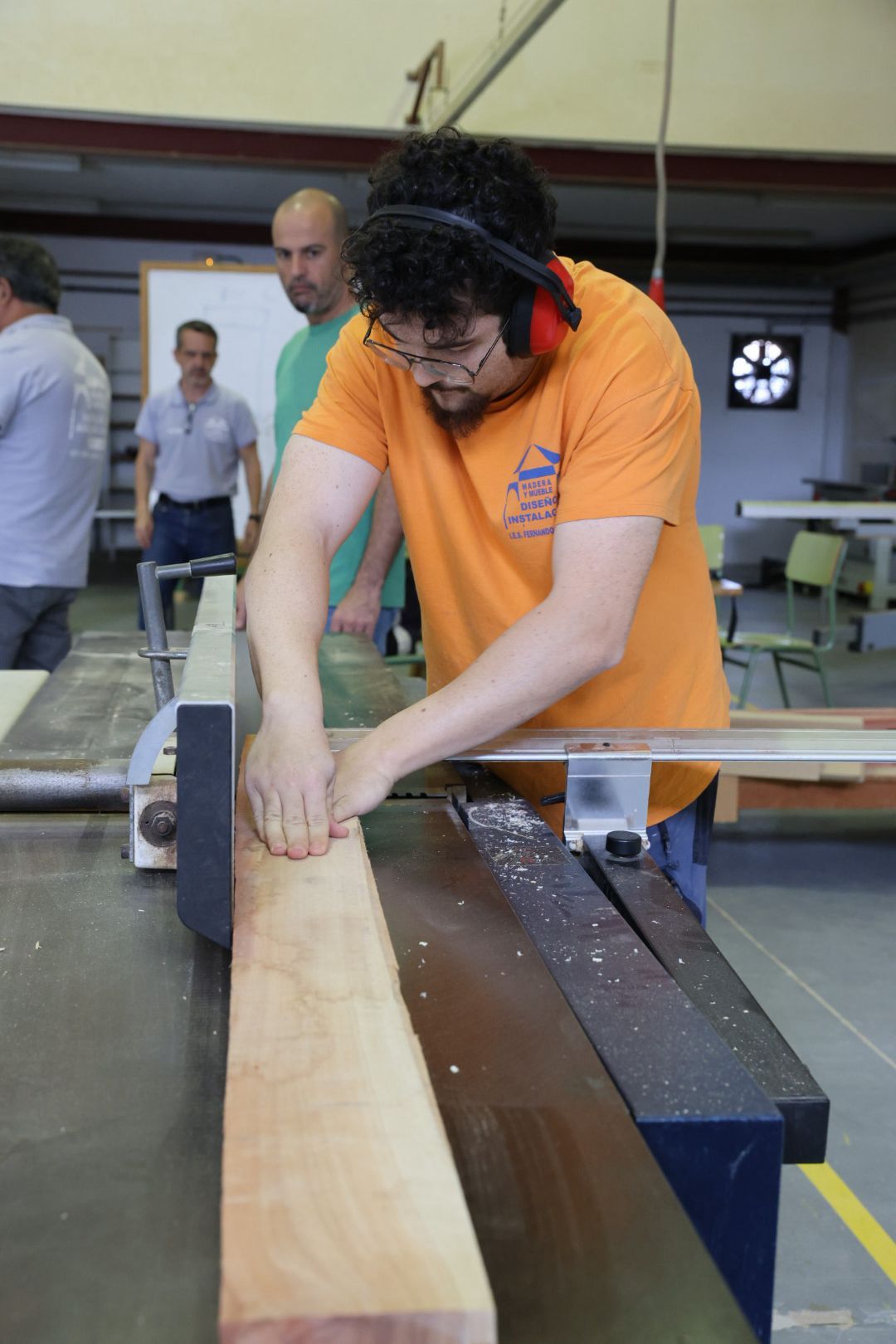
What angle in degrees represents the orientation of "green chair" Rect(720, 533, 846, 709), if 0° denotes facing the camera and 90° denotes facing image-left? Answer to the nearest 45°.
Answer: approximately 45°

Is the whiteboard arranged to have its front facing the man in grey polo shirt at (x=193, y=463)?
yes

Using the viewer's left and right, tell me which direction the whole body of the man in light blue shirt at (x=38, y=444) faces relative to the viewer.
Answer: facing away from the viewer and to the left of the viewer

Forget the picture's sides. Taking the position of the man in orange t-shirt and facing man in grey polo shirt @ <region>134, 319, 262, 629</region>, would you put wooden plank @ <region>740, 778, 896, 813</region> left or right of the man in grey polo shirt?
right

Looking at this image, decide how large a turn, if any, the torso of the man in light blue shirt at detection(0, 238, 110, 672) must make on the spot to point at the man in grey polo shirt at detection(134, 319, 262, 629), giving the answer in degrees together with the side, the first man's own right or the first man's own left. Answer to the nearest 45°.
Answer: approximately 45° to the first man's own right

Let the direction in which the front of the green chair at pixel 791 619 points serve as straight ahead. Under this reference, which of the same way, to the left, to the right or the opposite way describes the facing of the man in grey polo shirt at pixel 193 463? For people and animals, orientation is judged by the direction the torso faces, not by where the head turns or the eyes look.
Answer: to the left

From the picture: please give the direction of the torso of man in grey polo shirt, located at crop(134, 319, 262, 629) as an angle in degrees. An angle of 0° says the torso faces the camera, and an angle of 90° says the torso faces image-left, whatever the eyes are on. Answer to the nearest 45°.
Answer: approximately 0°

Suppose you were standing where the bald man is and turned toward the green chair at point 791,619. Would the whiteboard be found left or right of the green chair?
left

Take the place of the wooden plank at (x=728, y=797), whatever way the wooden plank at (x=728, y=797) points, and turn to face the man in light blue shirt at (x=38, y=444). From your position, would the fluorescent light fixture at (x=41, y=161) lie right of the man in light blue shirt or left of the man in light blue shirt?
right
